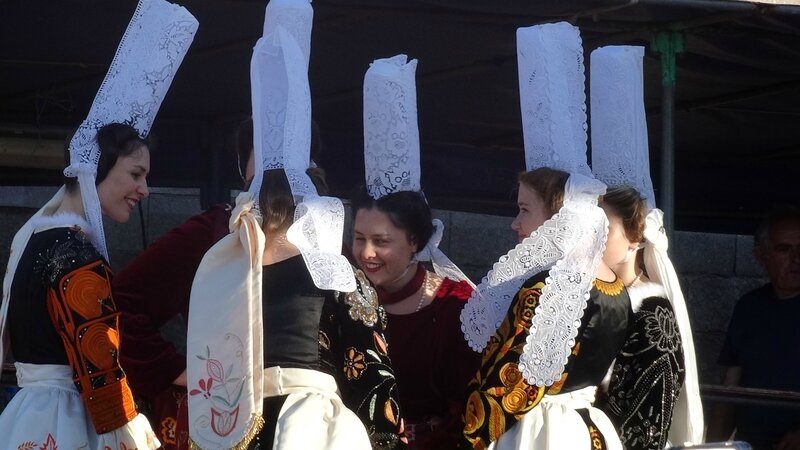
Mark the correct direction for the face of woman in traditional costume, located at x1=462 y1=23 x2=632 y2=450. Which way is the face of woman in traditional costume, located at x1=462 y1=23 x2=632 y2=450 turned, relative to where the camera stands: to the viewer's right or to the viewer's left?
to the viewer's left

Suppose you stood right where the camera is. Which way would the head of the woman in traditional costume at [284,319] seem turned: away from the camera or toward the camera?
away from the camera

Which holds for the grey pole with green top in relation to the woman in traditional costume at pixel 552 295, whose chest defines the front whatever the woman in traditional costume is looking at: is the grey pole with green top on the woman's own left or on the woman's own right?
on the woman's own right

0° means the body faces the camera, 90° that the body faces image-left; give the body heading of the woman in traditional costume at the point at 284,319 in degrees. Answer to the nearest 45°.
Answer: approximately 180°

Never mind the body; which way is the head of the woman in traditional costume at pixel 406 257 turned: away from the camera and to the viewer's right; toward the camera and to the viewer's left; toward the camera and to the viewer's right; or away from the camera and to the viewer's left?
toward the camera and to the viewer's left

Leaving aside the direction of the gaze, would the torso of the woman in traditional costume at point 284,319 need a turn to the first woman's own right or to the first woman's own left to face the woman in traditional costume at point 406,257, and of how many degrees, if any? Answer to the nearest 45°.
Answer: approximately 45° to the first woman's own right

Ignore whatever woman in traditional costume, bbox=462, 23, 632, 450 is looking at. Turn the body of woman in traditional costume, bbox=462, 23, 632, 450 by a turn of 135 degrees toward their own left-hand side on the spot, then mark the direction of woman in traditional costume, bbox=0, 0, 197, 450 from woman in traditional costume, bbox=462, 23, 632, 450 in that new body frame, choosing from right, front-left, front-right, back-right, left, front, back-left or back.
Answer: right

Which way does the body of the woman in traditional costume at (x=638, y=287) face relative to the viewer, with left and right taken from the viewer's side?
facing to the left of the viewer

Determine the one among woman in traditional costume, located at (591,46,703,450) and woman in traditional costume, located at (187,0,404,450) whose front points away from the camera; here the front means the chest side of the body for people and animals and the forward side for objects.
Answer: woman in traditional costume, located at (187,0,404,450)

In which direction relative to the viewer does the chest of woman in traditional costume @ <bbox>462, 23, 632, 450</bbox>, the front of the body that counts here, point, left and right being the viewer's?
facing away from the viewer and to the left of the viewer

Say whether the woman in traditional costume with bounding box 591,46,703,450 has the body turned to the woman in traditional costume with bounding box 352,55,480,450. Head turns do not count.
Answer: yes

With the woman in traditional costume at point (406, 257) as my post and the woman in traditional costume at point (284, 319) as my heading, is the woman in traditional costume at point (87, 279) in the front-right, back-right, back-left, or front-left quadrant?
front-right

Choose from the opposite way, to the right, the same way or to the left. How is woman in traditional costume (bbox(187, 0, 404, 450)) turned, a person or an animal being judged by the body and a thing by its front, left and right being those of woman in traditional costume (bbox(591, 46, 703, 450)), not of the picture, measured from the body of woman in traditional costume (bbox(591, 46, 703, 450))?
to the right

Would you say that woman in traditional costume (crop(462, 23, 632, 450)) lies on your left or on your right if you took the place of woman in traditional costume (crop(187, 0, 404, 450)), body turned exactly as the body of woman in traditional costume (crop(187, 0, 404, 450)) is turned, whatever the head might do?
on your right
